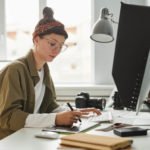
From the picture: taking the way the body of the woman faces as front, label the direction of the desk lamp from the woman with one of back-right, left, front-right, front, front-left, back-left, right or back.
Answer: left

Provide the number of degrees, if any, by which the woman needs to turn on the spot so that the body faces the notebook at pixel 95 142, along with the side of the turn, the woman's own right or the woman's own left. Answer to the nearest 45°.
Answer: approximately 45° to the woman's own right

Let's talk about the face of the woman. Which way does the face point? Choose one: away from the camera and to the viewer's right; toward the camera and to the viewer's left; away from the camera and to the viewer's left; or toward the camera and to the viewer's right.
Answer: toward the camera and to the viewer's right

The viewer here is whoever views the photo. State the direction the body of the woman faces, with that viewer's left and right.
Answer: facing the viewer and to the right of the viewer
